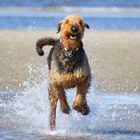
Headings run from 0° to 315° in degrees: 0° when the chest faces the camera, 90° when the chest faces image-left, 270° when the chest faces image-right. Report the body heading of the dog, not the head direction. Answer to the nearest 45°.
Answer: approximately 0°
